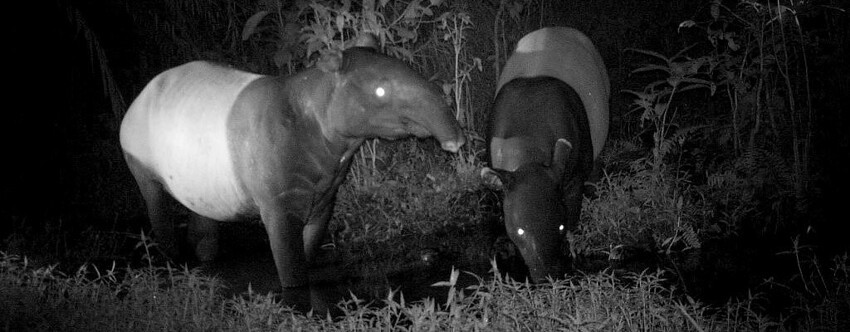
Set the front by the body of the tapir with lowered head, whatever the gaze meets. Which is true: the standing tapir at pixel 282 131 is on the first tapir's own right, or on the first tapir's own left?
on the first tapir's own right

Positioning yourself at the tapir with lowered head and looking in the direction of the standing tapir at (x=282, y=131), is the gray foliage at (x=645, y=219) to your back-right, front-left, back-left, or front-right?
back-left

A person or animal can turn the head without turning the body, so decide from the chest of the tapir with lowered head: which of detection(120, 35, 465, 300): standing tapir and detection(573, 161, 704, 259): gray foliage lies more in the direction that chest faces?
the standing tapir

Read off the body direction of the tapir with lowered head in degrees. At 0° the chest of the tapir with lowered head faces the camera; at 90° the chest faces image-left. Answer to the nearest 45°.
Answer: approximately 0°

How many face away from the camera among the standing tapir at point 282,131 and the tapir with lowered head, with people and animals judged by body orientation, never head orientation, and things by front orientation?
0

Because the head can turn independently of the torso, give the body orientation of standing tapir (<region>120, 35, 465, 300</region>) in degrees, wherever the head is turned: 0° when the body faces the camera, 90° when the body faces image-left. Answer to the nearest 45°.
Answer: approximately 315°

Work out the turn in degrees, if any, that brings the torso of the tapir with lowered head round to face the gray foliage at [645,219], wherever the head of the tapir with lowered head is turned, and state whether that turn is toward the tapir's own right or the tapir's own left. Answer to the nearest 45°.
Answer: approximately 90° to the tapir's own left

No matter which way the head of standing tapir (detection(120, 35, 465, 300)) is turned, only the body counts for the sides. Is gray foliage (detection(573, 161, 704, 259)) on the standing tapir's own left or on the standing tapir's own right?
on the standing tapir's own left
